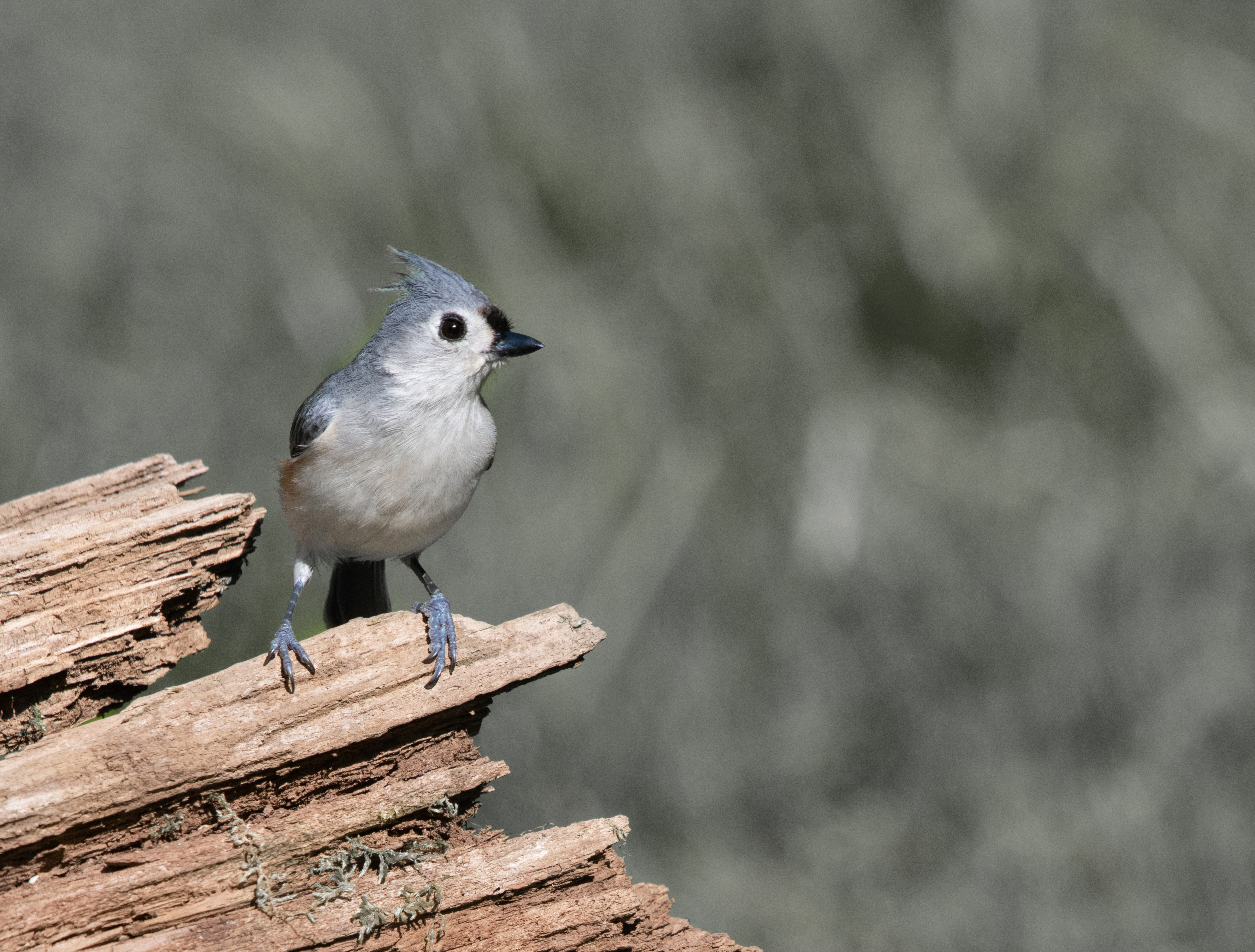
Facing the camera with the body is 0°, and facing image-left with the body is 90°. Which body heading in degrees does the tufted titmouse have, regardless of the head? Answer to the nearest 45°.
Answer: approximately 315°
